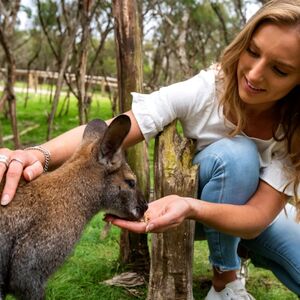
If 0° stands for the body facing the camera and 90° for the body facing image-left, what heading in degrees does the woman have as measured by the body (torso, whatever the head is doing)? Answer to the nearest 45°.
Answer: approximately 45°

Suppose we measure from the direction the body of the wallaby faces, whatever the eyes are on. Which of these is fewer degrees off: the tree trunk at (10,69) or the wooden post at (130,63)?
the wooden post

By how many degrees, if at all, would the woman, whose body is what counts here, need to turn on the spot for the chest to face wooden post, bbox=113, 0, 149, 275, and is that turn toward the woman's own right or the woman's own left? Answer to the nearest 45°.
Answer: approximately 90° to the woman's own right

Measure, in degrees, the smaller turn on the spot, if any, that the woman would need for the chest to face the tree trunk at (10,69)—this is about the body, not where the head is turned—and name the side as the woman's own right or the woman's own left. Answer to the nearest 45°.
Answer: approximately 90° to the woman's own right

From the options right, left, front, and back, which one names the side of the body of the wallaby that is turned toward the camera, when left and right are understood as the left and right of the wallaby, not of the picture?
right

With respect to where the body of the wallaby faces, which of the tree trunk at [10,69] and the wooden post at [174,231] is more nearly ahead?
the wooden post
